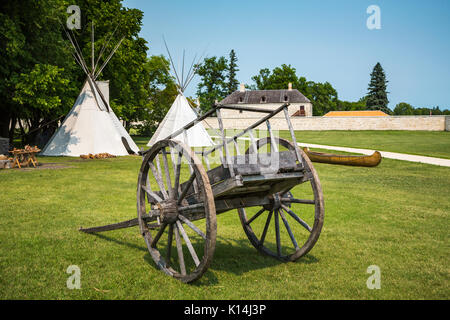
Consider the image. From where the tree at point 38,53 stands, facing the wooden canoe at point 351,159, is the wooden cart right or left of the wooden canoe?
right

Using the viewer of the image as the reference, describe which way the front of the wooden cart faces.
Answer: facing away from the viewer and to the left of the viewer

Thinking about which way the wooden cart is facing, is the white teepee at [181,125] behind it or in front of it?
in front

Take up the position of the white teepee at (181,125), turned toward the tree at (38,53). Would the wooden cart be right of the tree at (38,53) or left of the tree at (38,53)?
left

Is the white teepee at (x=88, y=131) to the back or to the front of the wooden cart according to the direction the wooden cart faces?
to the front

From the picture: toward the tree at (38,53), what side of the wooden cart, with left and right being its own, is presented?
front

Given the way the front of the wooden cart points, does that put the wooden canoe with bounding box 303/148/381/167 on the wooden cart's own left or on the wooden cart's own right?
on the wooden cart's own right

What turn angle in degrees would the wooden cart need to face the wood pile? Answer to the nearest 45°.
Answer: approximately 45° to its right
